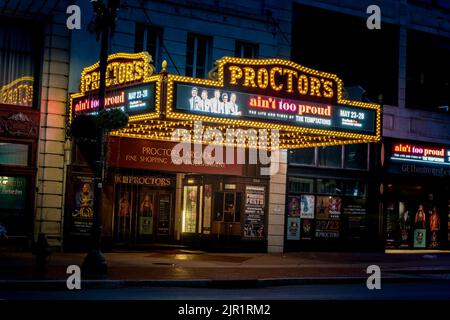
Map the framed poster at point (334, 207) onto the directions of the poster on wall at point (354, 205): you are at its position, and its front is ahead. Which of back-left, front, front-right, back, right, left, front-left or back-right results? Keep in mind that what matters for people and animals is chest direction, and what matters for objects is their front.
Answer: front-right

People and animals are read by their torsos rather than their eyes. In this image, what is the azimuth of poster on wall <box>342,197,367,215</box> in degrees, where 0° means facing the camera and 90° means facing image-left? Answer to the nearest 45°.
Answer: approximately 0°

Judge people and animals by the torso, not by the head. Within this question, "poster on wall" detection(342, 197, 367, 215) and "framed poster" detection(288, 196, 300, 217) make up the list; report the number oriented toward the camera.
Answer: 2

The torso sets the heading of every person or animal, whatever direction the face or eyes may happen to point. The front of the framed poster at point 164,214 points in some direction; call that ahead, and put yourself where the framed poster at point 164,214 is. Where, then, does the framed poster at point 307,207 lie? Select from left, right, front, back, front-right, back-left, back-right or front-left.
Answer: left

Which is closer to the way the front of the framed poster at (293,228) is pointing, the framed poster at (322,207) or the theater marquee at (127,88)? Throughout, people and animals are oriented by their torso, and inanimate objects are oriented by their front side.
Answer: the theater marquee

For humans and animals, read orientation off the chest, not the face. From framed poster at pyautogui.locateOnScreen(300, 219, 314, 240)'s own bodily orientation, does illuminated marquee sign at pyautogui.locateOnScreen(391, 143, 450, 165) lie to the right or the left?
on its left

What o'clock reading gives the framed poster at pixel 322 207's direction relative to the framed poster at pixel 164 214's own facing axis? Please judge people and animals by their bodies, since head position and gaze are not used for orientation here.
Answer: the framed poster at pixel 322 207 is roughly at 9 o'clock from the framed poster at pixel 164 214.

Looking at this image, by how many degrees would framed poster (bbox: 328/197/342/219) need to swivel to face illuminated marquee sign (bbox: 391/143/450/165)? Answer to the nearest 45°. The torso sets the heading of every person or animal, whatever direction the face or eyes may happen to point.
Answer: approximately 135° to its left
